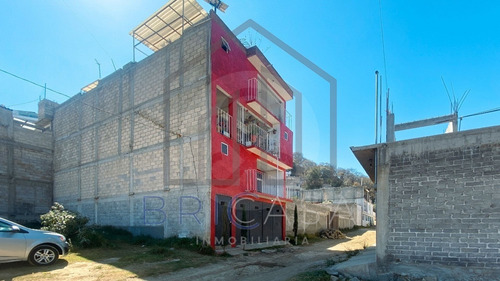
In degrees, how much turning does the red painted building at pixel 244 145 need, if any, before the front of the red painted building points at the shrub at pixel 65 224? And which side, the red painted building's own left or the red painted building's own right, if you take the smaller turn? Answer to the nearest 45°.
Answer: approximately 90° to the red painted building's own right

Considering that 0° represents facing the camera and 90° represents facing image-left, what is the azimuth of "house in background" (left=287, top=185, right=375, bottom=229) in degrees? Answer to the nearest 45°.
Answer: approximately 315°

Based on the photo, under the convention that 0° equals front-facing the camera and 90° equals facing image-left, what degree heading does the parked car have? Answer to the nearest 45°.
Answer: approximately 270°

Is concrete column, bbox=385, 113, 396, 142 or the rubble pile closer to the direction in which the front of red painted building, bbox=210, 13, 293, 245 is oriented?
the concrete column

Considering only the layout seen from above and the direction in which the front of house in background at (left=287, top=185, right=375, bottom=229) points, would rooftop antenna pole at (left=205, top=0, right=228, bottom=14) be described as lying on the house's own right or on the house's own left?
on the house's own right
